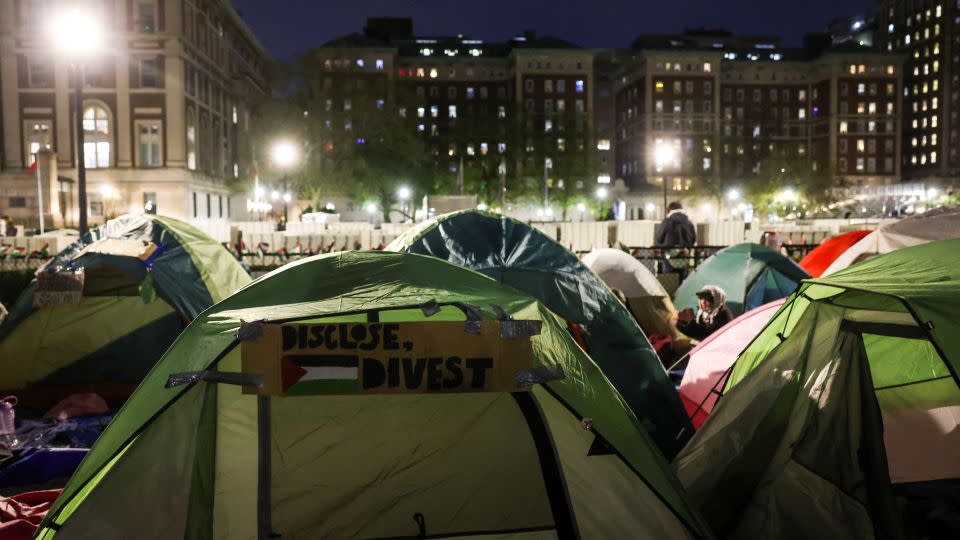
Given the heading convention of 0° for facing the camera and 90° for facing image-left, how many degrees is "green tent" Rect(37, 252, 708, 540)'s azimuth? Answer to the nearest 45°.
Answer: approximately 0°

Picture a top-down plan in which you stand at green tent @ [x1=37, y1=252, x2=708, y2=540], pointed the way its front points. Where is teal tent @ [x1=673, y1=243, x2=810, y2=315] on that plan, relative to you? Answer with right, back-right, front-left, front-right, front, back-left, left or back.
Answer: back-left

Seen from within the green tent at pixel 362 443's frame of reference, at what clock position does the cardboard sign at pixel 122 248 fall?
The cardboard sign is roughly at 5 o'clock from the green tent.

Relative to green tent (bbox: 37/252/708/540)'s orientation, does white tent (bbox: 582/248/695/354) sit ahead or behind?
behind

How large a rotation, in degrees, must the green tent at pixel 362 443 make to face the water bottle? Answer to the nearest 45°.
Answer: approximately 135° to its right

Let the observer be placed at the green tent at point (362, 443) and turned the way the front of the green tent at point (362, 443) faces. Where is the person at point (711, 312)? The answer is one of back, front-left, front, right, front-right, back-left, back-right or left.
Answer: back-left

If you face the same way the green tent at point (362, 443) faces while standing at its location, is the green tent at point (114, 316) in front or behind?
behind

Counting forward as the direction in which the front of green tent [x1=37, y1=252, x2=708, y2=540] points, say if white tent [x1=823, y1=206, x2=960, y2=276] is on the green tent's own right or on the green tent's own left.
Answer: on the green tent's own left

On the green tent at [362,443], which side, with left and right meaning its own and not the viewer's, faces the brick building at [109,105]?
back

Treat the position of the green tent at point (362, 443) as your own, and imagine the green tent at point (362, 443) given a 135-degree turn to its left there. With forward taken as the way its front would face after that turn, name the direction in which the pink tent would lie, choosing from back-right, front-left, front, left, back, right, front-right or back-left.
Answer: front

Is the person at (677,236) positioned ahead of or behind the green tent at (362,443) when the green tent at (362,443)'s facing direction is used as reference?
behind

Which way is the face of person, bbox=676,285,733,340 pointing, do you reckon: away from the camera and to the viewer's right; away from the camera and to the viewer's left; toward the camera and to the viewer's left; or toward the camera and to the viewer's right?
toward the camera and to the viewer's left
